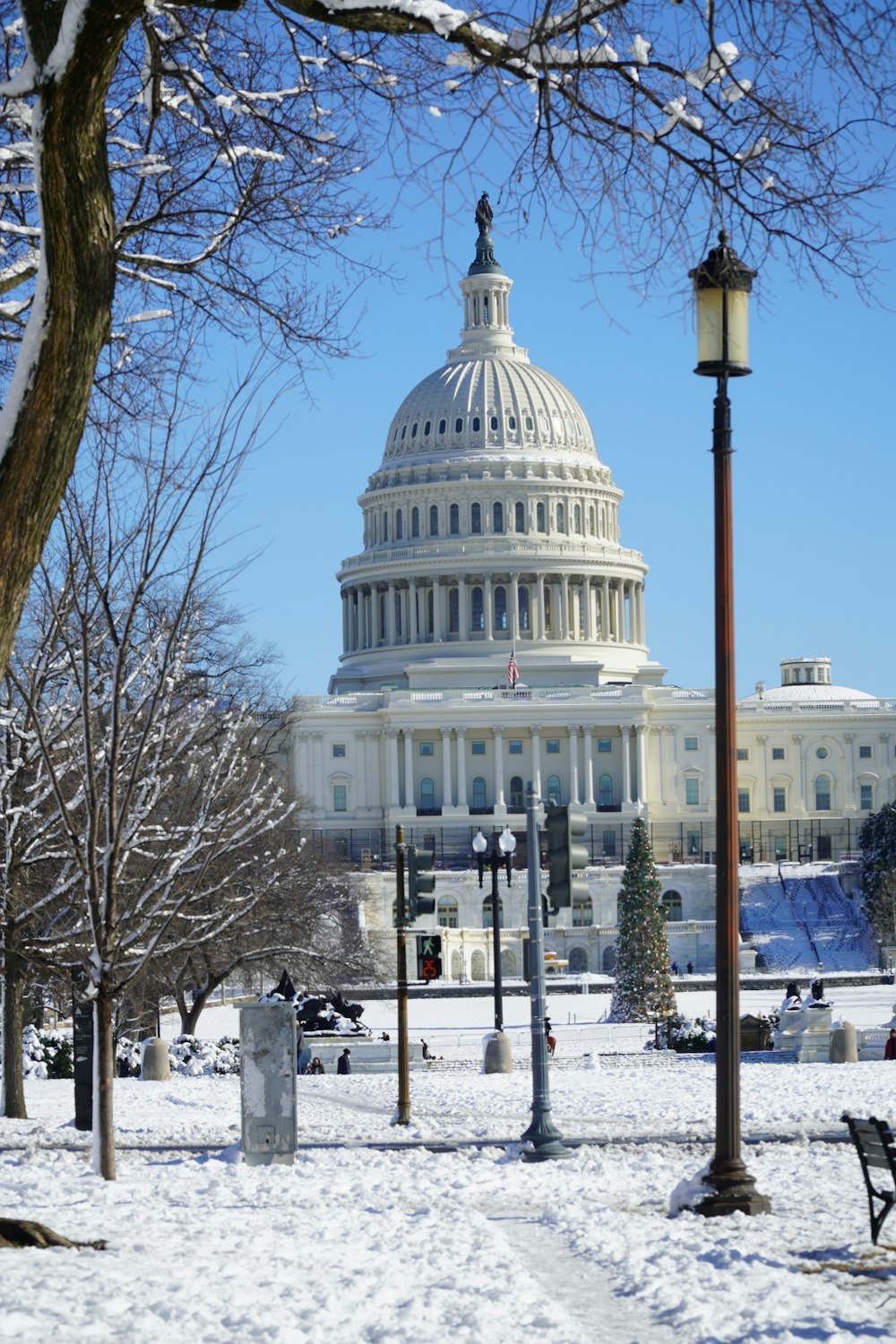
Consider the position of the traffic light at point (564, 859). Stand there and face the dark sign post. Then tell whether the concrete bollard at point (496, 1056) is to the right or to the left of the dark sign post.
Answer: right

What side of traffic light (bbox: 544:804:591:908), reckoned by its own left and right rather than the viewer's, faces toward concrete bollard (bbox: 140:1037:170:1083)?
left

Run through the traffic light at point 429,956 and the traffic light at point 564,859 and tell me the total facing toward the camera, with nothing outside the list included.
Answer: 1

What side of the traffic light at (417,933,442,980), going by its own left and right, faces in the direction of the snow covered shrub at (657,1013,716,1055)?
back

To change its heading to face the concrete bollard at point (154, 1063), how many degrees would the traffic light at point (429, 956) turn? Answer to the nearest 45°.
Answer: approximately 135° to its right

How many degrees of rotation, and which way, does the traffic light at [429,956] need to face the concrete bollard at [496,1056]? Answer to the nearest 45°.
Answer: approximately 180°

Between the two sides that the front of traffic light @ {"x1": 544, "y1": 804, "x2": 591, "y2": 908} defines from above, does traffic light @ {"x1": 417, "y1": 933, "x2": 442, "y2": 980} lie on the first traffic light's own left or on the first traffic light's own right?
on the first traffic light's own left

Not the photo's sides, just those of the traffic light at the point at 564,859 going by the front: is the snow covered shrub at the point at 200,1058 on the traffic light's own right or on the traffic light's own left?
on the traffic light's own left

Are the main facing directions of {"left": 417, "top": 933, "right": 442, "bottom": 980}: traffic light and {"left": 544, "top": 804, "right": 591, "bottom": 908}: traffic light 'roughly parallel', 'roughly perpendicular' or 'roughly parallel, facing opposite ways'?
roughly perpendicular

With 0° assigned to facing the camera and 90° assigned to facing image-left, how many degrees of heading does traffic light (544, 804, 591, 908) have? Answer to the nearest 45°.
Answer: approximately 270°

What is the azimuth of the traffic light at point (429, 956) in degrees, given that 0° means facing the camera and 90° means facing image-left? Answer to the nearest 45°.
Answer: approximately 0°
